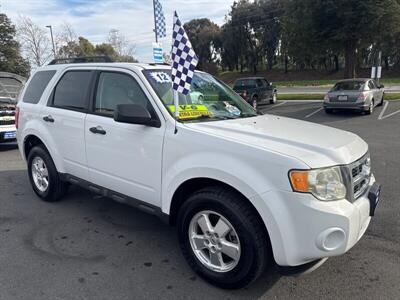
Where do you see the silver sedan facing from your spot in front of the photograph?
facing away from the viewer and to the right of the viewer

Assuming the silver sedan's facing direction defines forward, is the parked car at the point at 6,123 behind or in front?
behind

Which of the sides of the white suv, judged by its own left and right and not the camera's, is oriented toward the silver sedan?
left

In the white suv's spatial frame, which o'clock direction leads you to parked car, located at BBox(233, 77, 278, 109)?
The parked car is roughly at 8 o'clock from the white suv.

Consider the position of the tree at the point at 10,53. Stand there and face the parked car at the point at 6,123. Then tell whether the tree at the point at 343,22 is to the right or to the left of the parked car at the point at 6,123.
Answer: left

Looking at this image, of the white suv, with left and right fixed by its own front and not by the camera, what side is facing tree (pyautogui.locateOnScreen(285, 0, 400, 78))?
left

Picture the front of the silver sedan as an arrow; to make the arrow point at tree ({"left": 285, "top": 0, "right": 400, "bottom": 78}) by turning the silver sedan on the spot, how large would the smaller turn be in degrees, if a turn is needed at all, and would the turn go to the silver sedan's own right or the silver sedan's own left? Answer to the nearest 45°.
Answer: approximately 45° to the silver sedan's own left

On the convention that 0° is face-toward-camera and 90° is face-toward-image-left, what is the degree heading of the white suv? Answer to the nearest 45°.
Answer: approximately 315°

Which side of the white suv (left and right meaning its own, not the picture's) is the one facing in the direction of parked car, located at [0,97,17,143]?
back

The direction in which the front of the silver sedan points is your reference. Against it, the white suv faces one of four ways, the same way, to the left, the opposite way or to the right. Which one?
to the right
